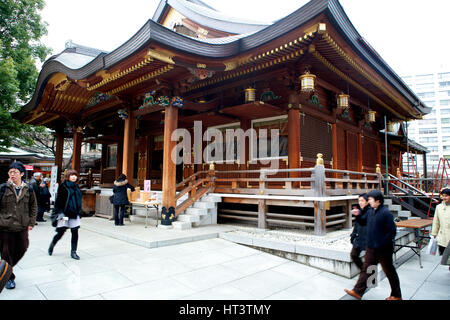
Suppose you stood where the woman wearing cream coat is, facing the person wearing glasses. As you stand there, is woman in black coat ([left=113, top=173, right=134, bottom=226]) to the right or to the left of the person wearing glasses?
right

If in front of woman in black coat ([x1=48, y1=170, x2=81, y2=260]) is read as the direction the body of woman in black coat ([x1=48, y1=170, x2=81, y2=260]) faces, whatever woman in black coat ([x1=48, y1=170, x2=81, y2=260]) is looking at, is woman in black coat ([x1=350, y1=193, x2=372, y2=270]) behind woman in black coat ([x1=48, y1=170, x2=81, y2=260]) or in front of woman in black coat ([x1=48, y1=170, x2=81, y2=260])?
in front

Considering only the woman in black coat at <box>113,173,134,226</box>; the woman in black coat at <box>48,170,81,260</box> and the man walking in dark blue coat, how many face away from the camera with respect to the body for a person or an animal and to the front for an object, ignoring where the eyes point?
1

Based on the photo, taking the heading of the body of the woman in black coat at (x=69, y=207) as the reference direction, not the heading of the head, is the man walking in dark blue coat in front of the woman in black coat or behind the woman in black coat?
in front

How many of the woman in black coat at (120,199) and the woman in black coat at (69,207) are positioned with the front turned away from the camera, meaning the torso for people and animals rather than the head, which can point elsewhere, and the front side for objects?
1

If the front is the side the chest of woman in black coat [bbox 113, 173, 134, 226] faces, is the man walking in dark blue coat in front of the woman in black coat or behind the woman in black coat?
behind

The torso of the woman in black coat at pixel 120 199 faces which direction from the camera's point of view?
away from the camera

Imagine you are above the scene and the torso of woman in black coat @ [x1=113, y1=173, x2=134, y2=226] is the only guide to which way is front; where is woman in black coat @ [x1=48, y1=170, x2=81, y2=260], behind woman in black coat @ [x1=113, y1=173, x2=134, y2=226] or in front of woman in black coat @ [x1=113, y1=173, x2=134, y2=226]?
behind

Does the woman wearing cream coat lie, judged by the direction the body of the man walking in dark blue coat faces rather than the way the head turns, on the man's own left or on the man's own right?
on the man's own right

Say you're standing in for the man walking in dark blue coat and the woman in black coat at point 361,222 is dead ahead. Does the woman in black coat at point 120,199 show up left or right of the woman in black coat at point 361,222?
left

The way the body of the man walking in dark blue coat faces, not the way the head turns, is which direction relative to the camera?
to the viewer's left
